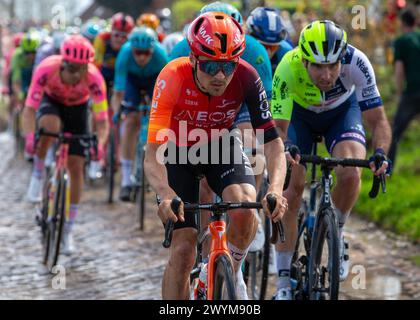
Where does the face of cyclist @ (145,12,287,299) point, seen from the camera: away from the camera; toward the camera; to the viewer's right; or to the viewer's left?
toward the camera

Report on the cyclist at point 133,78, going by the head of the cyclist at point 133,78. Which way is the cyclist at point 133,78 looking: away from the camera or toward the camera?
toward the camera

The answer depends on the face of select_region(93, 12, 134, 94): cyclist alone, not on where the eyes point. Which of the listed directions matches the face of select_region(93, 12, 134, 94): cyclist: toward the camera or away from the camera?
toward the camera

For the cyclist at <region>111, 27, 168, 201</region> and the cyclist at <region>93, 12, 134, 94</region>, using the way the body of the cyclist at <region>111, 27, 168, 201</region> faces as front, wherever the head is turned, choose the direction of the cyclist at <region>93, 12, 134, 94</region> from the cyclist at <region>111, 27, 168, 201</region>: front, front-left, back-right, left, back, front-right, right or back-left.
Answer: back

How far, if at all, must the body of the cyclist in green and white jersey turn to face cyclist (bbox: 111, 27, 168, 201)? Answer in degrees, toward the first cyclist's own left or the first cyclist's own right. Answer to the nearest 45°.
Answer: approximately 135° to the first cyclist's own right

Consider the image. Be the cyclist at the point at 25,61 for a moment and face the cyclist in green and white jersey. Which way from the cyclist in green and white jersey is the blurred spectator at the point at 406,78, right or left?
left

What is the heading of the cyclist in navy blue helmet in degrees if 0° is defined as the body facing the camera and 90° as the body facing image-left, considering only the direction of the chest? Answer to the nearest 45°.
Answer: approximately 0°

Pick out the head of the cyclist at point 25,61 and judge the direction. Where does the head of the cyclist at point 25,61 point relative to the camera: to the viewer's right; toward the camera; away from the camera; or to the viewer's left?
toward the camera

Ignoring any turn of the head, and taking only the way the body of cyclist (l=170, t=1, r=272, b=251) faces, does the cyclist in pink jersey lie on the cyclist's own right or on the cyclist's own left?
on the cyclist's own right

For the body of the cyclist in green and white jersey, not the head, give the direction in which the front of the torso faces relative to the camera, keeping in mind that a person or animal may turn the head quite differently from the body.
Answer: toward the camera

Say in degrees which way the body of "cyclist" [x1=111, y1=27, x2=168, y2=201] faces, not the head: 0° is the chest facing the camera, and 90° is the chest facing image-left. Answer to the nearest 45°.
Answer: approximately 0°

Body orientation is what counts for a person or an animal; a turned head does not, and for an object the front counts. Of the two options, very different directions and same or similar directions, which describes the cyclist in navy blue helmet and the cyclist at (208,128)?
same or similar directions

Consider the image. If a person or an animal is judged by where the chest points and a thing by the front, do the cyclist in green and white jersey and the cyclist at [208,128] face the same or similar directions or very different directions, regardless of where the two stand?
same or similar directions

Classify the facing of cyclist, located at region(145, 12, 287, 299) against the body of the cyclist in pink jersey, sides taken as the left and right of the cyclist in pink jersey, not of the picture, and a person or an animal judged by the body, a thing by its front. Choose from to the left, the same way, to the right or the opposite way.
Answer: the same way

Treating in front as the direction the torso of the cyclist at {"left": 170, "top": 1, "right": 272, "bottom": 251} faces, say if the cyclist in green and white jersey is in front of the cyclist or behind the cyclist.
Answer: in front

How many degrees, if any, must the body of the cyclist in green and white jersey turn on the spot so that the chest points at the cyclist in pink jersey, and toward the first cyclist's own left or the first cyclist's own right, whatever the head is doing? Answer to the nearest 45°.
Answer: approximately 135° to the first cyclist's own right
